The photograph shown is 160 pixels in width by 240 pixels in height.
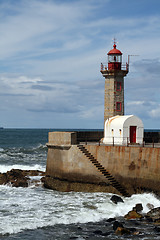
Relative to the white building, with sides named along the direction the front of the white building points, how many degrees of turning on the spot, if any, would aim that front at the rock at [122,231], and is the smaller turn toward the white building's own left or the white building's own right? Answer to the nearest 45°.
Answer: approximately 45° to the white building's own right

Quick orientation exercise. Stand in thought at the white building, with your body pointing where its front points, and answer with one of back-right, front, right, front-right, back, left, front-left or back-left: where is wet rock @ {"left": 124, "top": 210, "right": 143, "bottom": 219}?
front-right

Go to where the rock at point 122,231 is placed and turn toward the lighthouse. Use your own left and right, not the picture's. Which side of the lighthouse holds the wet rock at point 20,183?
left

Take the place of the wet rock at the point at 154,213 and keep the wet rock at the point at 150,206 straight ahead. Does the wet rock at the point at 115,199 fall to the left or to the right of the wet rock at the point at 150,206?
left

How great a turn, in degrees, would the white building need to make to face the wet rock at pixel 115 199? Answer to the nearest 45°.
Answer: approximately 45° to its right

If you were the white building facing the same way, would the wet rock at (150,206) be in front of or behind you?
in front

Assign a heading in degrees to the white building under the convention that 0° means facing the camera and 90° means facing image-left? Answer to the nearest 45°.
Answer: approximately 315°

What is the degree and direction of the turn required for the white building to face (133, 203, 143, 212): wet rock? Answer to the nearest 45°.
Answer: approximately 45° to its right
